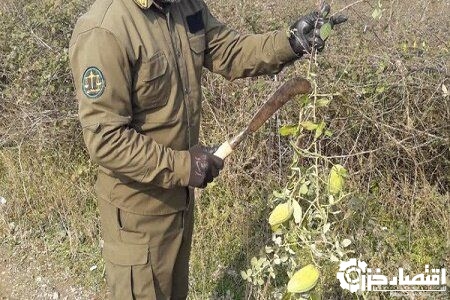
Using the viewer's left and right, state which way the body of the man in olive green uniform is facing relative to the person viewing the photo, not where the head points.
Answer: facing the viewer and to the right of the viewer
